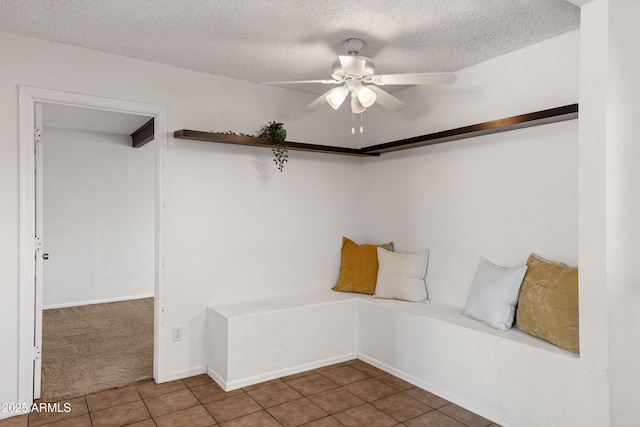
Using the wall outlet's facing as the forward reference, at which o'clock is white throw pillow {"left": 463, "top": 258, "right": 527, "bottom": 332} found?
The white throw pillow is roughly at 10 o'clock from the wall outlet.

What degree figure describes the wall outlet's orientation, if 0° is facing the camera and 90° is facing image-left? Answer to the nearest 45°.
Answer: approximately 0°

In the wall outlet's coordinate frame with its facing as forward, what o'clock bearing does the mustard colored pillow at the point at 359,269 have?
The mustard colored pillow is roughly at 9 o'clock from the wall outlet.
